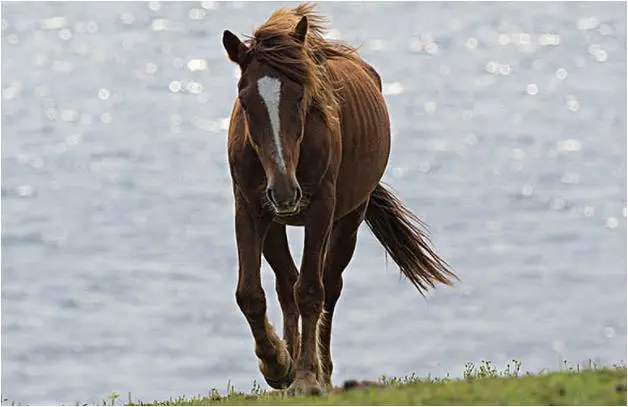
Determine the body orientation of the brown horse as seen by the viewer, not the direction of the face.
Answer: toward the camera
